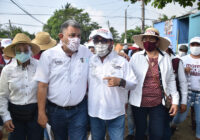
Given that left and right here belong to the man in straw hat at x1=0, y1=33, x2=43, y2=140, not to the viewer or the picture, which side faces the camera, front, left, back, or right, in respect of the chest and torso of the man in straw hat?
front

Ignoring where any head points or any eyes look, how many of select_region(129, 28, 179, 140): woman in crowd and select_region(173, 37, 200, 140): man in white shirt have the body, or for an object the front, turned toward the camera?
2

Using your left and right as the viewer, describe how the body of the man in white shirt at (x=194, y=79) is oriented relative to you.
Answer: facing the viewer

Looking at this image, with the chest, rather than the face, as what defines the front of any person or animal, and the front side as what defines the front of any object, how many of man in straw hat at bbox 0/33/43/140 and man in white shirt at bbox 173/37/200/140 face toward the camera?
2

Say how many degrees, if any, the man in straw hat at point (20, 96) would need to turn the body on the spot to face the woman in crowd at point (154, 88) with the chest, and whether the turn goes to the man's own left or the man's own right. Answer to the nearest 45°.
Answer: approximately 90° to the man's own left

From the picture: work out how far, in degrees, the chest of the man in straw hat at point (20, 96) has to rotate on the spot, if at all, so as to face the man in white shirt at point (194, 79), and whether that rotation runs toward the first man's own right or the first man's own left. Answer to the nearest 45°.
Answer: approximately 90° to the first man's own left

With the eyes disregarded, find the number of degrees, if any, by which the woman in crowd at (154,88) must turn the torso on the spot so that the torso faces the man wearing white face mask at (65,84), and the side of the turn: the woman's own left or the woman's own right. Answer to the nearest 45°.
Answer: approximately 45° to the woman's own right

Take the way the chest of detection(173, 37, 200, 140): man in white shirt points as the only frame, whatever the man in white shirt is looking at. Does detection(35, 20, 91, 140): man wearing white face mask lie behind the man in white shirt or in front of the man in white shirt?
in front

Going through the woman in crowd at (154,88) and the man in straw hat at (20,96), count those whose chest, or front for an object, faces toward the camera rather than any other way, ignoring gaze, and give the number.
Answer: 2

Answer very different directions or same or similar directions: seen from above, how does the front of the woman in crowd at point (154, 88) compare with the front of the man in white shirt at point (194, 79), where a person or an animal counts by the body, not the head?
same or similar directions

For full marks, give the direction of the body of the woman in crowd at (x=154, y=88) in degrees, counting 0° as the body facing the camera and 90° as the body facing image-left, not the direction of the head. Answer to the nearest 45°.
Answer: approximately 0°

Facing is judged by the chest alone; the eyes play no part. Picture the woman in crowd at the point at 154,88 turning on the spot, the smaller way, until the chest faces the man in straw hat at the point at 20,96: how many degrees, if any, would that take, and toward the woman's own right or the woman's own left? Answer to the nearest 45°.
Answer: approximately 45° to the woman's own right

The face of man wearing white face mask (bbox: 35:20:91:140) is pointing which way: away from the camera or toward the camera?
toward the camera

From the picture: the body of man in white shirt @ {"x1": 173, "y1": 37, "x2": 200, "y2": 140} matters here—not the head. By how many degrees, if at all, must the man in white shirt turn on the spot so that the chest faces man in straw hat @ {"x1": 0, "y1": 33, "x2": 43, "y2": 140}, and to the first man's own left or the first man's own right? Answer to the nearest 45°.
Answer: approximately 45° to the first man's own right

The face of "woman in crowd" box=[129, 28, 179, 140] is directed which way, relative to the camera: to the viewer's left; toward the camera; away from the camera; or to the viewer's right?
toward the camera
